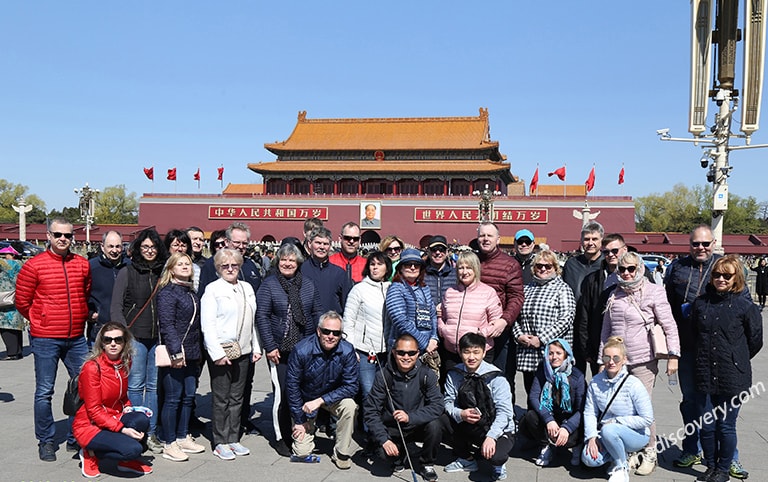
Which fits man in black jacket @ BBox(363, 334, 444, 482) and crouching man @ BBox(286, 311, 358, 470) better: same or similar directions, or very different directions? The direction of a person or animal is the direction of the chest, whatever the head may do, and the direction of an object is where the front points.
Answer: same or similar directions

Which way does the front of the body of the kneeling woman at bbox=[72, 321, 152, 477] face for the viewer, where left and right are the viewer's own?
facing the viewer and to the right of the viewer

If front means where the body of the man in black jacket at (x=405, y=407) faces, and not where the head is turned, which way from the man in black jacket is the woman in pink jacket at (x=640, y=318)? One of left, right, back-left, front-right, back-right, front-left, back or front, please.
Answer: left

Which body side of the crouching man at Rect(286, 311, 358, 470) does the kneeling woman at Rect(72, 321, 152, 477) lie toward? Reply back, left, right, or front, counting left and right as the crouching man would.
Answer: right

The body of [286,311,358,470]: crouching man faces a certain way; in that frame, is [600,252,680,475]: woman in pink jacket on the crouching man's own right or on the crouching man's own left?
on the crouching man's own left

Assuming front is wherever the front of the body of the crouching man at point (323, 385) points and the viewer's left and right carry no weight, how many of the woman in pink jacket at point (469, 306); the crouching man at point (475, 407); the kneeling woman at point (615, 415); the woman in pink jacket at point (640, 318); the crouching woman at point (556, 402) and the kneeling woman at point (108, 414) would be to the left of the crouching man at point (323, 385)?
5

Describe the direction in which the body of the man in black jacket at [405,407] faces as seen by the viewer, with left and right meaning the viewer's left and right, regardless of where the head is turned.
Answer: facing the viewer

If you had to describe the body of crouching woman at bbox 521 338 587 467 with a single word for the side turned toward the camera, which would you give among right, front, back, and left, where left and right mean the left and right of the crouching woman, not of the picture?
front

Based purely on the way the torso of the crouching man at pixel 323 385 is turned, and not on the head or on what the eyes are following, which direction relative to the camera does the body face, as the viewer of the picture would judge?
toward the camera

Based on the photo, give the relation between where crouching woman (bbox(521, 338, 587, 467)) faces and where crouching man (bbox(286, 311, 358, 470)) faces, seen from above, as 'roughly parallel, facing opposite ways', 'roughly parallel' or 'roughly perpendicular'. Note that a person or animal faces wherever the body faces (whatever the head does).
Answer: roughly parallel

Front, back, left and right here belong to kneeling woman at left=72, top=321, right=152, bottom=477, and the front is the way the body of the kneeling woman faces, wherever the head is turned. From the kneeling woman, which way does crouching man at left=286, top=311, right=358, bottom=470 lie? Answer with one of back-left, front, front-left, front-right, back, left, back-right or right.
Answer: front-left

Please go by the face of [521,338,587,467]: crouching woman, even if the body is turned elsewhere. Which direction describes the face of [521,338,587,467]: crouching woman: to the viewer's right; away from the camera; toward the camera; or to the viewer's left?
toward the camera

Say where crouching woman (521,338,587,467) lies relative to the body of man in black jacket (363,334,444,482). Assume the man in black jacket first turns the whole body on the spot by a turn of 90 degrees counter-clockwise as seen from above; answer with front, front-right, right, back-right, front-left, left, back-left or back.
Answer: front
